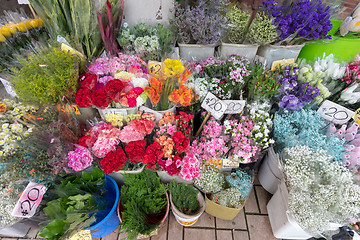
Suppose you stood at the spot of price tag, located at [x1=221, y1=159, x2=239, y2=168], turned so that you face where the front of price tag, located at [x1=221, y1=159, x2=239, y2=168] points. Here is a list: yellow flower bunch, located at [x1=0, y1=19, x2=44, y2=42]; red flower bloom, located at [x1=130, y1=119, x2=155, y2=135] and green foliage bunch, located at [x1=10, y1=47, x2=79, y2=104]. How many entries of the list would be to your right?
3

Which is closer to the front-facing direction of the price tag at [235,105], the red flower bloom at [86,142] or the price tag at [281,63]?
the red flower bloom

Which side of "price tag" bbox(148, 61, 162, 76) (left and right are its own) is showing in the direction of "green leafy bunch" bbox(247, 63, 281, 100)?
left

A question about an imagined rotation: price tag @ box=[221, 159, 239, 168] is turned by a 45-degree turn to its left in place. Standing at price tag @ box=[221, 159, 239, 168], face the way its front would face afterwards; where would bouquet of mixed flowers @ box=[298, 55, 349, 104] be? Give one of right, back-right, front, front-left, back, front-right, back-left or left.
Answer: left

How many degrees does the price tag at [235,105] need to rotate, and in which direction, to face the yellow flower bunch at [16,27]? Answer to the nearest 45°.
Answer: approximately 90° to its right

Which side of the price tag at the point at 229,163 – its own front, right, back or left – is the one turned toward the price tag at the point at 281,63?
back

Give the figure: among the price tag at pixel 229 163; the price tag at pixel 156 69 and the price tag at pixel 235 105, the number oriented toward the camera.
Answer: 3

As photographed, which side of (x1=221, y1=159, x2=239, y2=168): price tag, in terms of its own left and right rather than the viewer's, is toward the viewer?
front

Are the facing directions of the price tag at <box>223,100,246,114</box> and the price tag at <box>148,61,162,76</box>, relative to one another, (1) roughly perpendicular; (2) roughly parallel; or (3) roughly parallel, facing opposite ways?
roughly parallel

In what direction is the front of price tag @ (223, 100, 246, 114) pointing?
toward the camera

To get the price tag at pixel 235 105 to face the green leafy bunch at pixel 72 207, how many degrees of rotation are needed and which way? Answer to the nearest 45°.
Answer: approximately 45° to its right

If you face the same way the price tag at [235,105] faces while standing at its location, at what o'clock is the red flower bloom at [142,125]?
The red flower bloom is roughly at 2 o'clock from the price tag.

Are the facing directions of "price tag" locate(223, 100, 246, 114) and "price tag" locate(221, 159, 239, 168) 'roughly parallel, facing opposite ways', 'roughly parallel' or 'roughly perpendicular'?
roughly parallel

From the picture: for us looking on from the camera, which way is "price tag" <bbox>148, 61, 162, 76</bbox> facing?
facing the viewer

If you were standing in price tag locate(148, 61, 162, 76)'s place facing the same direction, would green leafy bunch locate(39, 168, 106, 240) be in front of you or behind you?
in front
